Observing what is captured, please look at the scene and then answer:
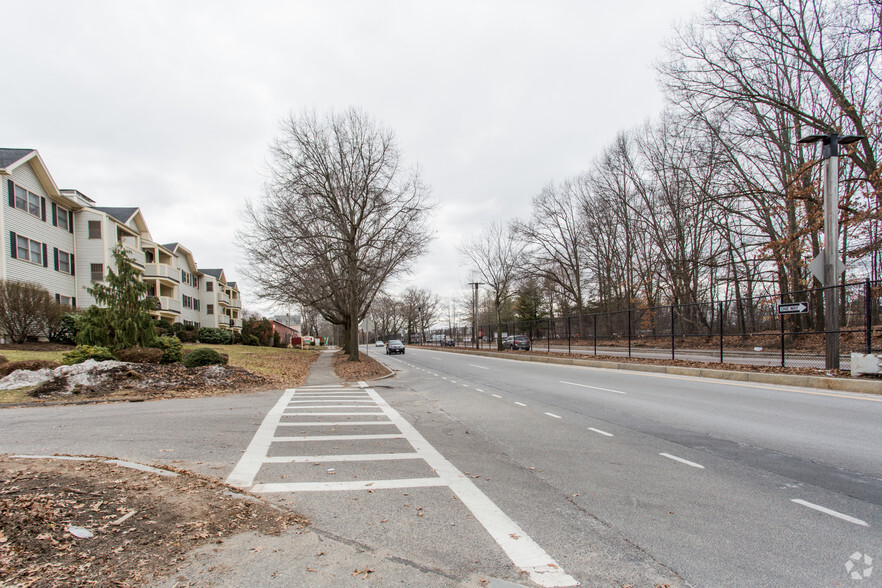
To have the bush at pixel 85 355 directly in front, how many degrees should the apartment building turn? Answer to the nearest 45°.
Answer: approximately 45° to its right

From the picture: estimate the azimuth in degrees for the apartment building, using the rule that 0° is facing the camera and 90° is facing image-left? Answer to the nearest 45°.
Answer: approximately 315°

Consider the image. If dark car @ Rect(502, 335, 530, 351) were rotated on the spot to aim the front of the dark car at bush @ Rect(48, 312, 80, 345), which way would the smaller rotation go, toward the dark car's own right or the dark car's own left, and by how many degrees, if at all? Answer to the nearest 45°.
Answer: approximately 90° to the dark car's own left

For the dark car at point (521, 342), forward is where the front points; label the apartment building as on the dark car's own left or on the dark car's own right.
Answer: on the dark car's own left

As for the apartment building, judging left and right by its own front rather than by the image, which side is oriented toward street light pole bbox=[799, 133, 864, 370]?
front

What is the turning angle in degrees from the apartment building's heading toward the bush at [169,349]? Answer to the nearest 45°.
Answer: approximately 45° to its right

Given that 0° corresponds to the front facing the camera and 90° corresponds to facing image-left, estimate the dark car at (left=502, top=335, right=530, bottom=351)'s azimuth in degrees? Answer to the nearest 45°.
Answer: approximately 135°
